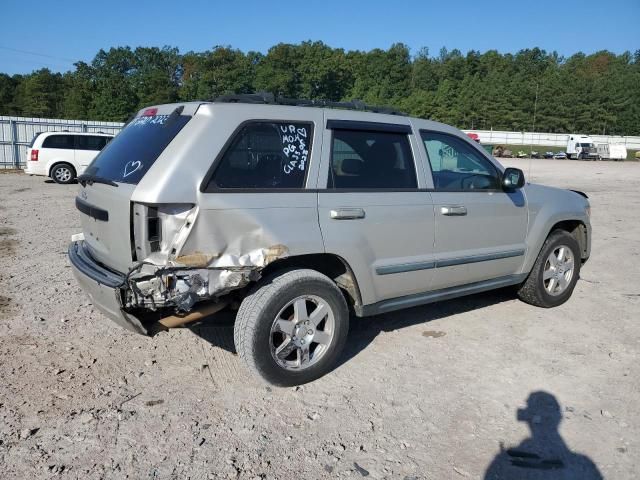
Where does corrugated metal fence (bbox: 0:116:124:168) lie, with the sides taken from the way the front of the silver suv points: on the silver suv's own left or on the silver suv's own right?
on the silver suv's own left

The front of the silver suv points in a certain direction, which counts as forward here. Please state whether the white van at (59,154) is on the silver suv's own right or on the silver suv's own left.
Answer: on the silver suv's own left

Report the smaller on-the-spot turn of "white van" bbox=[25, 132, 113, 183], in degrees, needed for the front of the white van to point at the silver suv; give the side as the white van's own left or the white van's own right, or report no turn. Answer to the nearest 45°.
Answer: approximately 90° to the white van's own right

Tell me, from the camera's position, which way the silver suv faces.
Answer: facing away from the viewer and to the right of the viewer

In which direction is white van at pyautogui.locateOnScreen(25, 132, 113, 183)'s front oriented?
to the viewer's right
